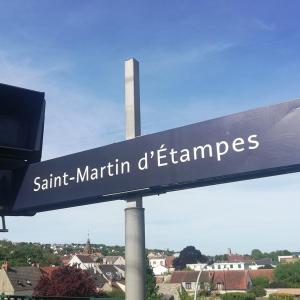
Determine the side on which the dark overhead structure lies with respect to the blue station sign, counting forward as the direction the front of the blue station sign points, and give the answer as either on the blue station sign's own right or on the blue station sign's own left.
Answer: on the blue station sign's own right
